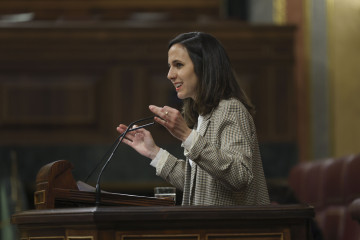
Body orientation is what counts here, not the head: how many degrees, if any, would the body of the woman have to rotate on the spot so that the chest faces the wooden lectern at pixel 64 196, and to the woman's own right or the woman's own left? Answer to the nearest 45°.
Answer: approximately 45° to the woman's own left

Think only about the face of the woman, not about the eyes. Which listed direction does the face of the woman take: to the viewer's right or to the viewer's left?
to the viewer's left

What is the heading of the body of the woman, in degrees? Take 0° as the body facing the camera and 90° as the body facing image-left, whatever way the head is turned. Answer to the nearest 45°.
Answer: approximately 90°
